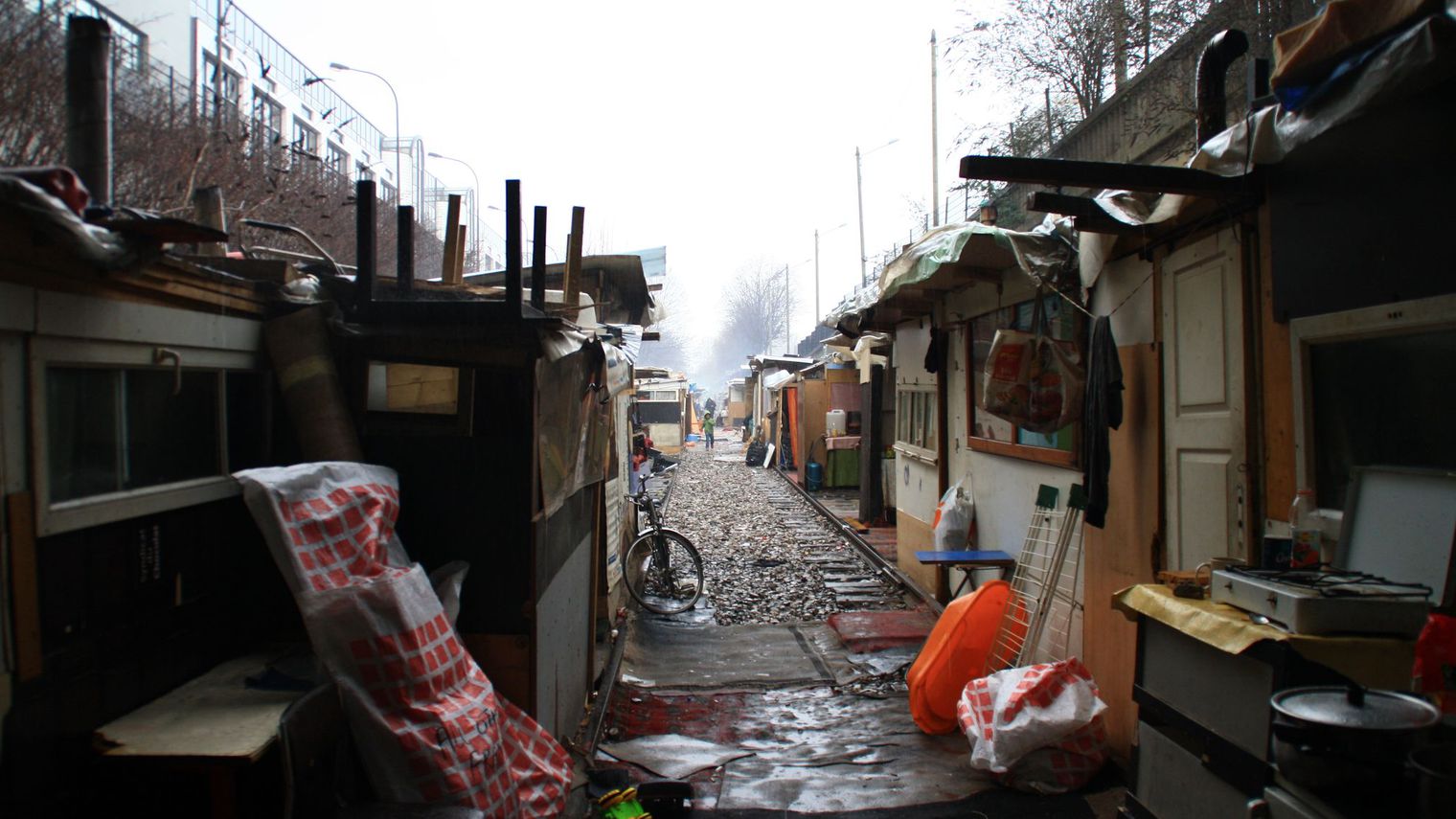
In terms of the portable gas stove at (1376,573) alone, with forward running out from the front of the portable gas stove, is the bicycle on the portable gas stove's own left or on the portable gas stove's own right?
on the portable gas stove's own right

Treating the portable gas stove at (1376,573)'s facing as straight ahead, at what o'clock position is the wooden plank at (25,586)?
The wooden plank is roughly at 12 o'clock from the portable gas stove.

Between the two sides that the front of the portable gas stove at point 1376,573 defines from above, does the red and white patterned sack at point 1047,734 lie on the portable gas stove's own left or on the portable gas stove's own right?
on the portable gas stove's own right

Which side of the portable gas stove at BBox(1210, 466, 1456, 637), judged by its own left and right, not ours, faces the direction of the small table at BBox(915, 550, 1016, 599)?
right

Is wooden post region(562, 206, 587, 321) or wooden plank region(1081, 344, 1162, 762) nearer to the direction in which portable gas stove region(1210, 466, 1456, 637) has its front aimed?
the wooden post

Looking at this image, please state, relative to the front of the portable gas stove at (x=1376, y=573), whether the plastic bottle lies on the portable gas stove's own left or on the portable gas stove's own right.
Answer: on the portable gas stove's own right

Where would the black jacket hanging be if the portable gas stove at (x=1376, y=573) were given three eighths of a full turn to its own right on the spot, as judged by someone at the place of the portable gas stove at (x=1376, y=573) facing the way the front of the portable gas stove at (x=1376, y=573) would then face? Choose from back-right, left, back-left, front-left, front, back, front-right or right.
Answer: front-left

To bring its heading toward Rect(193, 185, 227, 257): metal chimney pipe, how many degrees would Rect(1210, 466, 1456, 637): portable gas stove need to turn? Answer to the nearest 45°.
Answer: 0° — it already faces it

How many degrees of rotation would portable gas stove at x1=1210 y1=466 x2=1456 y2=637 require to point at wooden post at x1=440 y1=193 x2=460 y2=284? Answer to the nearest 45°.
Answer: approximately 45° to its right

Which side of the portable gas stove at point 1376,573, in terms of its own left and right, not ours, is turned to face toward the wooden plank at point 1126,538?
right

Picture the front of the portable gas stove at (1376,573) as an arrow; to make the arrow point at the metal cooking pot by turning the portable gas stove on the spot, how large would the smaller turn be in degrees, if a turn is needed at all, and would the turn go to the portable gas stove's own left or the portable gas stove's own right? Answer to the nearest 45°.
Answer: approximately 45° to the portable gas stove's own left

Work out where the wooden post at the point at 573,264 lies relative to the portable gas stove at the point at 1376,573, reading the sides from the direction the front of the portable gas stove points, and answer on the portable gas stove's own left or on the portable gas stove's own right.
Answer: on the portable gas stove's own right

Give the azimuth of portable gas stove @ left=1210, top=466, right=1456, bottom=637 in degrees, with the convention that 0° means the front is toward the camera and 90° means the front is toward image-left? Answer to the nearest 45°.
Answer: approximately 45°

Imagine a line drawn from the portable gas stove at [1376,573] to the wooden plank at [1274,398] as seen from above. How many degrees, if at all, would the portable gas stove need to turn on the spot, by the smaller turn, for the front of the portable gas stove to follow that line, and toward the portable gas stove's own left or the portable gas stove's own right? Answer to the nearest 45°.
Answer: approximately 90° to the portable gas stove's own right
